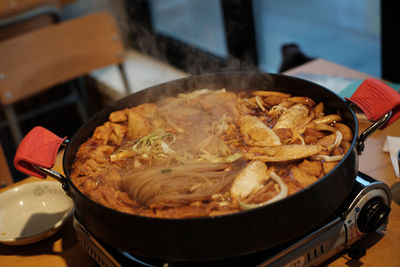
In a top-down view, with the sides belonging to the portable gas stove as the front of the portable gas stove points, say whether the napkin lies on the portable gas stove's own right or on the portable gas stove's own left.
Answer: on the portable gas stove's own left

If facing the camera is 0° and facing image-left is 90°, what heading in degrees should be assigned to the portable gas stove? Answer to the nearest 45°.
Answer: approximately 315°

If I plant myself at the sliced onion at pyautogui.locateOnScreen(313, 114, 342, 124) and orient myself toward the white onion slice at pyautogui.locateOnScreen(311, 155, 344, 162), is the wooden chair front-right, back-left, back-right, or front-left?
back-right

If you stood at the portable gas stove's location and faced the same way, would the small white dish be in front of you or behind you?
behind
